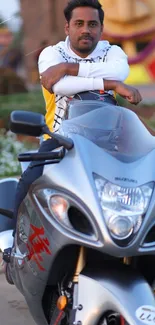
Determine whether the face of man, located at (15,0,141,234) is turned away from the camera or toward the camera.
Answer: toward the camera

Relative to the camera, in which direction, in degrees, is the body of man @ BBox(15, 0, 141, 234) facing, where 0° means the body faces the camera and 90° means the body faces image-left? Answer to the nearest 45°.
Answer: approximately 0°
